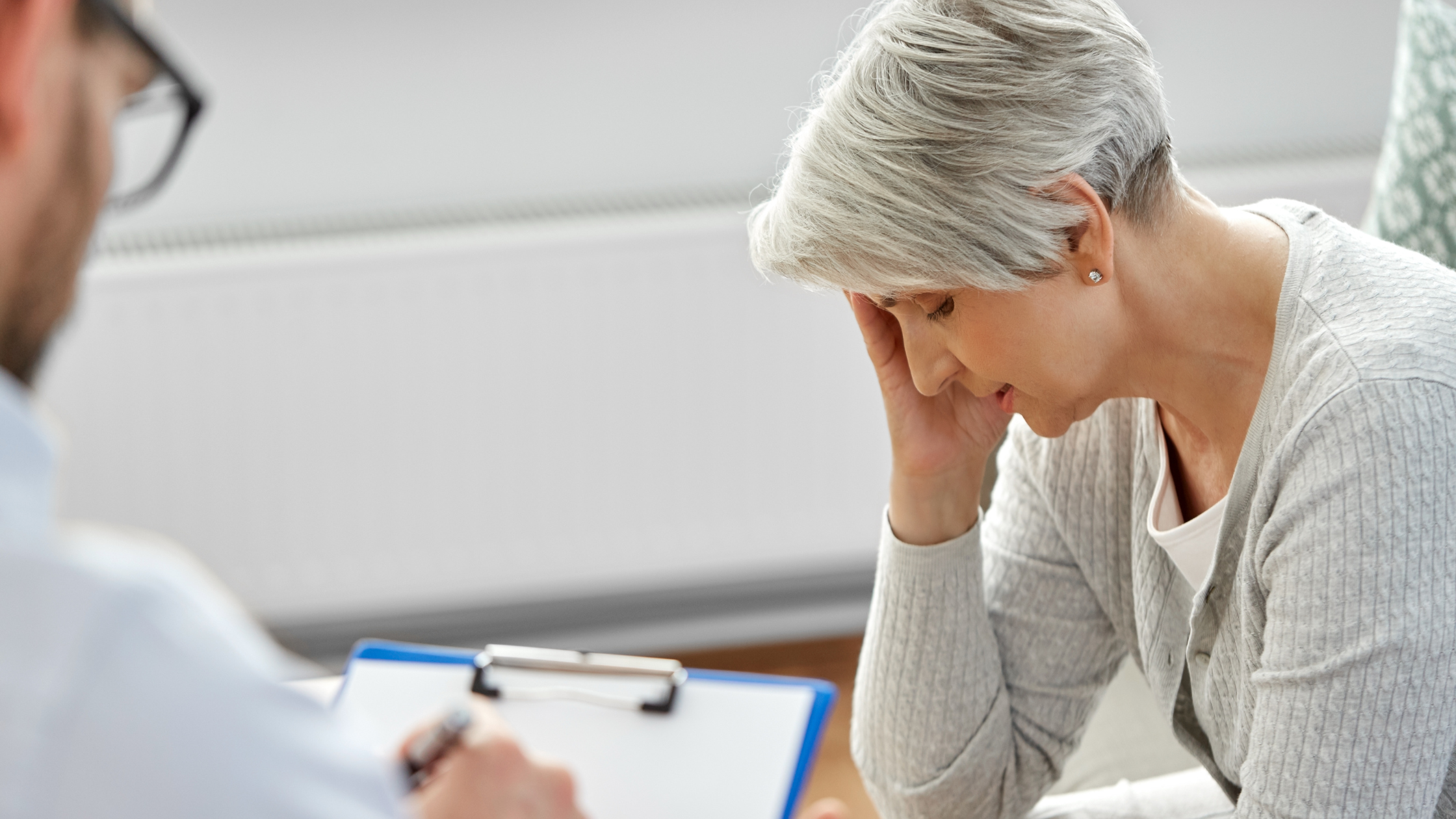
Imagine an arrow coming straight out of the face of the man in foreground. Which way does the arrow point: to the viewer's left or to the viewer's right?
to the viewer's right

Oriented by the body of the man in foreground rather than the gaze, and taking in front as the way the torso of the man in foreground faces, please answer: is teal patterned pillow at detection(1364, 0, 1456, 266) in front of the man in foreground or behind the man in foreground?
in front

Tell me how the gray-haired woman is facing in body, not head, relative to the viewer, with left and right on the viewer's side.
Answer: facing the viewer and to the left of the viewer

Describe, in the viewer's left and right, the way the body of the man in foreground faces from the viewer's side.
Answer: facing away from the viewer and to the right of the viewer

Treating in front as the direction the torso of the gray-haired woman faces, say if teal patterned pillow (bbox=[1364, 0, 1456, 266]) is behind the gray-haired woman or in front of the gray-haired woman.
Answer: behind

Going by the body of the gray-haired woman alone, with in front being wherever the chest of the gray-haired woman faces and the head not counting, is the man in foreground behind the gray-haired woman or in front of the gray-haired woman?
in front

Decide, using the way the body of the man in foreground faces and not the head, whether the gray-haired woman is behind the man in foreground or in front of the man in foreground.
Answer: in front
